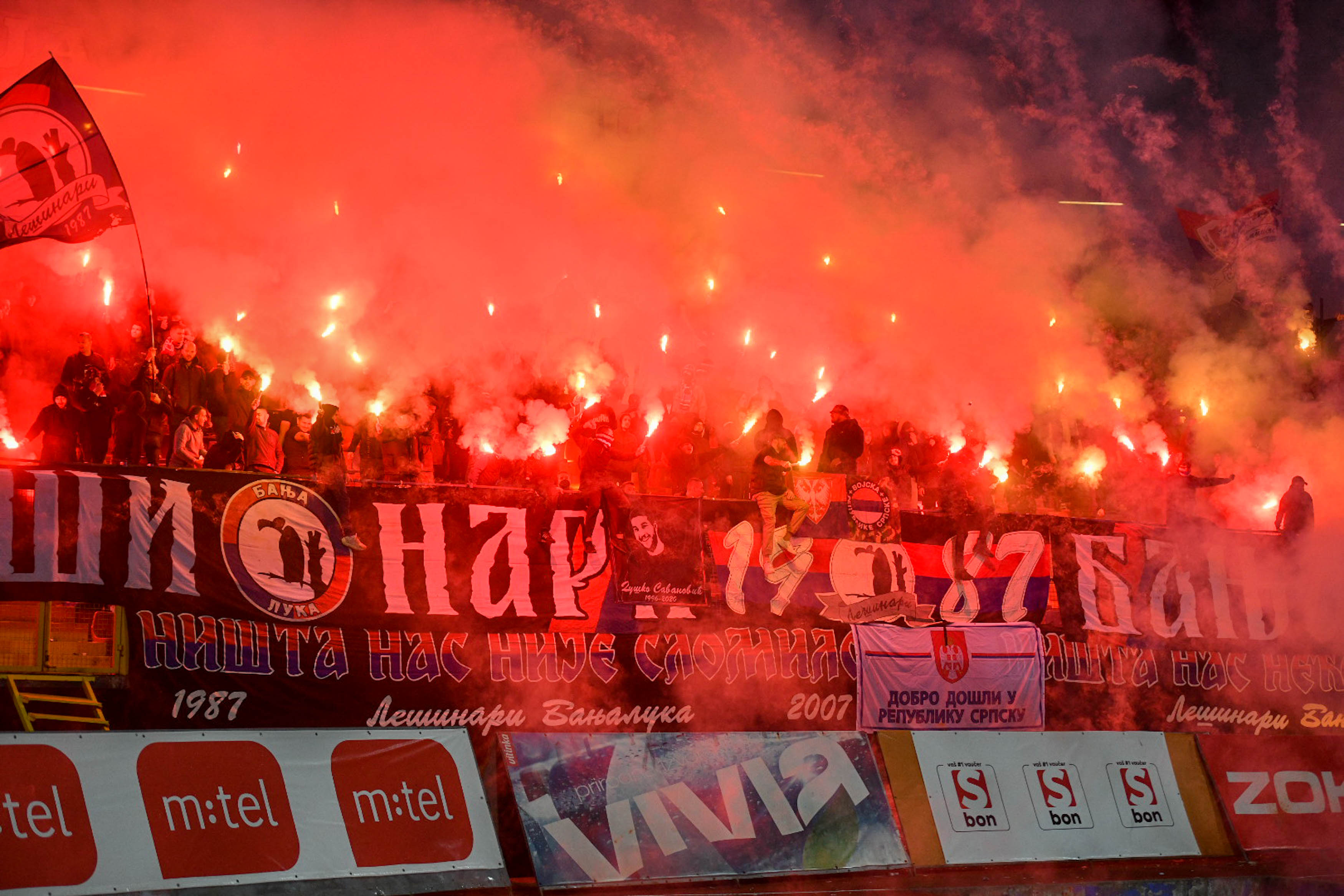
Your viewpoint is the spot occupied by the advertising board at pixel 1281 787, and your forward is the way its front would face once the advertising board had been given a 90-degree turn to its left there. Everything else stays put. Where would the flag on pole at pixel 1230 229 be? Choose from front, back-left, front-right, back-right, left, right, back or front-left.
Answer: left

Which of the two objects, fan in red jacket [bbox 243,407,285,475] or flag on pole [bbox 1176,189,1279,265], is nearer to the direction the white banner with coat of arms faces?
the fan in red jacket

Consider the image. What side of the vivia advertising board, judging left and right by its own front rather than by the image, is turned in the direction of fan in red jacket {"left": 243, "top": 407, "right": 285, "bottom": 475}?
right

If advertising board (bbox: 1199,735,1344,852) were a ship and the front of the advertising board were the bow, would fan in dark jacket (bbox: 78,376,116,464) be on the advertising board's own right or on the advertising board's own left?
on the advertising board's own right

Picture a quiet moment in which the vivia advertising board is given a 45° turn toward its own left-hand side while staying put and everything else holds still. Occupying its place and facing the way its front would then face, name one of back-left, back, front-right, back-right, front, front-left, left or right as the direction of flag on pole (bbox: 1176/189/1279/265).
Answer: left

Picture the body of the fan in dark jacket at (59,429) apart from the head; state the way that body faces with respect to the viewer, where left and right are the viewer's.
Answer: facing the viewer

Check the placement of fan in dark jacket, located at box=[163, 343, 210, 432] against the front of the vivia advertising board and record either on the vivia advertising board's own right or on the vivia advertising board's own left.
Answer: on the vivia advertising board's own right

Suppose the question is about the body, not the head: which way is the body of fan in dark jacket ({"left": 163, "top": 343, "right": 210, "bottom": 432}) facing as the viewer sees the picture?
toward the camera

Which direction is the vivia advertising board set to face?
toward the camera

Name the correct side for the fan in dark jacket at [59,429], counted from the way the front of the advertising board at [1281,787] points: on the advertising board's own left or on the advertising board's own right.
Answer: on the advertising board's own right
